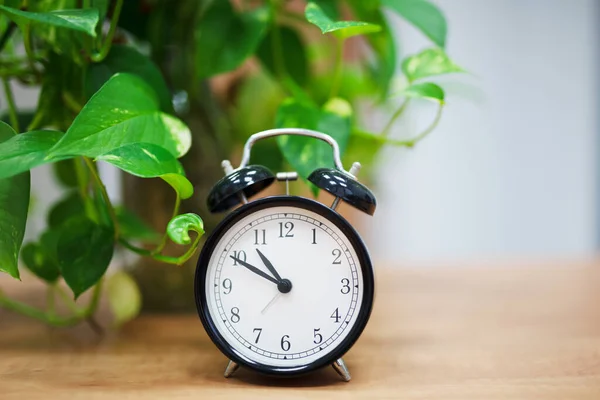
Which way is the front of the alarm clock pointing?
toward the camera
